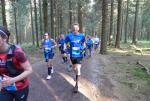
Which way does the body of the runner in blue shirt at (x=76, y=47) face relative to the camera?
toward the camera
